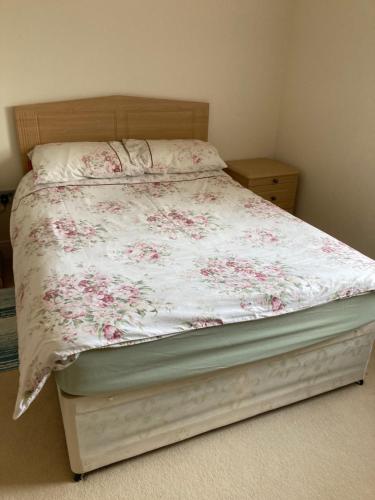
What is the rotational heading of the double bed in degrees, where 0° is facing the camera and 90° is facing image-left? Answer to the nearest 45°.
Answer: approximately 315°

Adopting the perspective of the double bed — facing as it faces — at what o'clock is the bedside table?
The bedside table is roughly at 8 o'clock from the double bed.

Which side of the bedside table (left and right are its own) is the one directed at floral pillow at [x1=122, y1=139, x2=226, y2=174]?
right

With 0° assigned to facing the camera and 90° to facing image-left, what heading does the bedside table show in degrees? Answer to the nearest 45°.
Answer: approximately 315°

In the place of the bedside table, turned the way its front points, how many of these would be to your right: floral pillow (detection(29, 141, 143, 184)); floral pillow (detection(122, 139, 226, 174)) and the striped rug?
3

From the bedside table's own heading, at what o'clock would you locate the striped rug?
The striped rug is roughly at 3 o'clock from the bedside table.

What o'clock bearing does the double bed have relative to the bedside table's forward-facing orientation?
The double bed is roughly at 2 o'clock from the bedside table.

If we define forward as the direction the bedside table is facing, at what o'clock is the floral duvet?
The floral duvet is roughly at 2 o'clock from the bedside table.

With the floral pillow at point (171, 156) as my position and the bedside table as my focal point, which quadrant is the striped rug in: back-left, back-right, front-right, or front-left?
back-right
